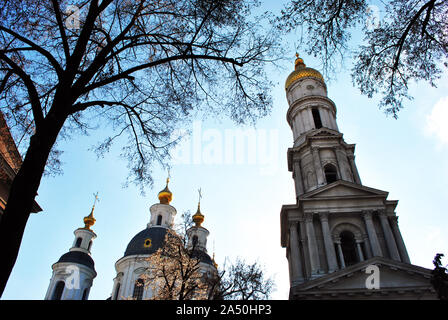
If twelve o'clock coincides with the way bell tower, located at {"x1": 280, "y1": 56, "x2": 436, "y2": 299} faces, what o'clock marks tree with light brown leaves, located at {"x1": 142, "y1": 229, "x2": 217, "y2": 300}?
The tree with light brown leaves is roughly at 2 o'clock from the bell tower.

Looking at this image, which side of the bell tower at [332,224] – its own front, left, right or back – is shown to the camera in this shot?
front

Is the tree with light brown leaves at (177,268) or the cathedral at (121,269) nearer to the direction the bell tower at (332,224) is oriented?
the tree with light brown leaves

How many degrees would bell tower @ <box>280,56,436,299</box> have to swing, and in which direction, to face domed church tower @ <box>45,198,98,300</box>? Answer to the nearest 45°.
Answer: approximately 90° to its right

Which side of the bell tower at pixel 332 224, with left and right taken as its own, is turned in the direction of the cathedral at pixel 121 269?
right

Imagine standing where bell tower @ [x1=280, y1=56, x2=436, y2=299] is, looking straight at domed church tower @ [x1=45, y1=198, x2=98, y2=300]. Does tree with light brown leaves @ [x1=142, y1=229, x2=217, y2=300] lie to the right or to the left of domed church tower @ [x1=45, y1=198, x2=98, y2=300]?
left
